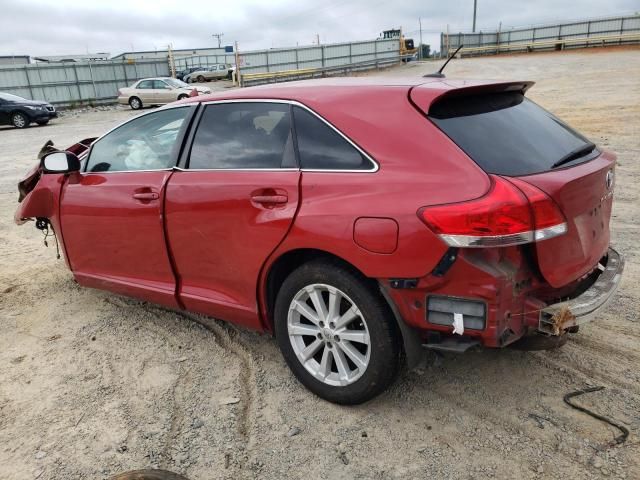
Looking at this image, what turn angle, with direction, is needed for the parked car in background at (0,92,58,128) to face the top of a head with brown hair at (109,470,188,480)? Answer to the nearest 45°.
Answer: approximately 45° to its right

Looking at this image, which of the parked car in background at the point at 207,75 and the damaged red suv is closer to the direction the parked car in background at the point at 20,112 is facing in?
the damaged red suv

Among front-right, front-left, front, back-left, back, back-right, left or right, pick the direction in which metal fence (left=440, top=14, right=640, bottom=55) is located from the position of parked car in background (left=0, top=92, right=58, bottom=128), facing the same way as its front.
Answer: front-left

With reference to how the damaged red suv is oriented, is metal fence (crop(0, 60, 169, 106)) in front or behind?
in front

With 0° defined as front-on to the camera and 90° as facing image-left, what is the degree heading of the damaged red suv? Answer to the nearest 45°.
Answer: approximately 135°

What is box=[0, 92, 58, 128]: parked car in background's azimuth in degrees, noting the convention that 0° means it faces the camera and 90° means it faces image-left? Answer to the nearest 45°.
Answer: approximately 315°

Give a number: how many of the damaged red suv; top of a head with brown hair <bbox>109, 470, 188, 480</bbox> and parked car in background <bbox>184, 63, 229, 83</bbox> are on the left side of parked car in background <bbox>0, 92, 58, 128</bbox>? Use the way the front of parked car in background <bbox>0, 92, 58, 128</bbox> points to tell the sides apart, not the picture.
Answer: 1

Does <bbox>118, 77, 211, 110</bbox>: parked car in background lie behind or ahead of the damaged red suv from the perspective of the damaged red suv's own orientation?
ahead

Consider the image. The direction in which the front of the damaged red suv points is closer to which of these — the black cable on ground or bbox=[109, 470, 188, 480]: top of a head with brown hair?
the top of a head with brown hair

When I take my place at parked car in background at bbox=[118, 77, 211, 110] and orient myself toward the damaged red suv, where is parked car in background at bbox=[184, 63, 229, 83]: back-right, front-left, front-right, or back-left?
back-left
